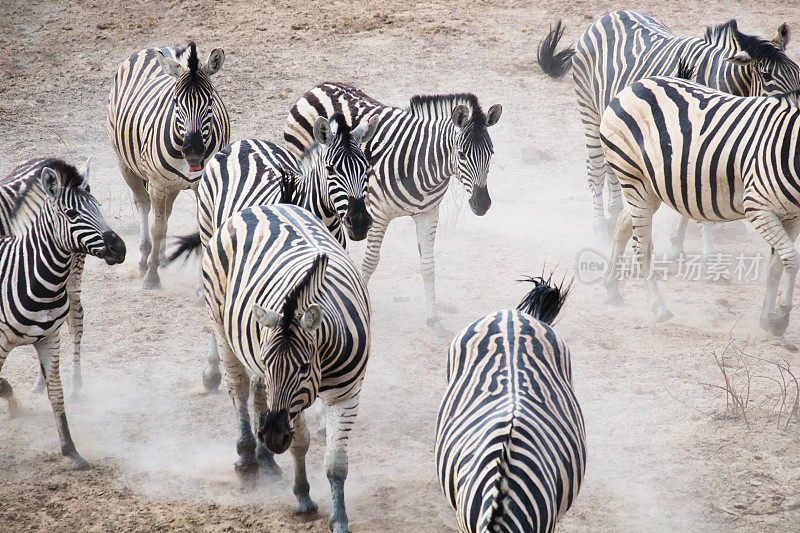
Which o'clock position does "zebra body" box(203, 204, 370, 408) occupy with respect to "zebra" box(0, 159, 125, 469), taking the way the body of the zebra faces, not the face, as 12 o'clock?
The zebra body is roughly at 12 o'clock from the zebra.

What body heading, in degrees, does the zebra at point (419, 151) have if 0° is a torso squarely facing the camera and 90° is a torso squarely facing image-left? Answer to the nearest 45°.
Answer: approximately 315°

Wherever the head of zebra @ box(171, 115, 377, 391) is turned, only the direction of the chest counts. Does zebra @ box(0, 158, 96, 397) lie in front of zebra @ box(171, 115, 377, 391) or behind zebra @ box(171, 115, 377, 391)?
behind

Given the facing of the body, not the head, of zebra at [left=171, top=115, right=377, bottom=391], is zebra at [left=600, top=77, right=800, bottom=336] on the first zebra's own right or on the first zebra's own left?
on the first zebra's own left

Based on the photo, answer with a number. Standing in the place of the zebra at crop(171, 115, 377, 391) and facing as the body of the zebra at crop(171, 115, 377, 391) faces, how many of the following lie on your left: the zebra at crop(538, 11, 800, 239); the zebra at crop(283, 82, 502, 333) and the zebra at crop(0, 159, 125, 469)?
2

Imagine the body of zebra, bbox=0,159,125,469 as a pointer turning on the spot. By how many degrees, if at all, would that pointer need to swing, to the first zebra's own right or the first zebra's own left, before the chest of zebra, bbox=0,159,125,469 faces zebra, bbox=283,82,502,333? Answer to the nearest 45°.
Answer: approximately 45° to the first zebra's own left

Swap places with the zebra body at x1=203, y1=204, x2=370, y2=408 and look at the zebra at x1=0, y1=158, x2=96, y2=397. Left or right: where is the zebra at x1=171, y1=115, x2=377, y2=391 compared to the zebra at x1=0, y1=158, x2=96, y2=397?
right

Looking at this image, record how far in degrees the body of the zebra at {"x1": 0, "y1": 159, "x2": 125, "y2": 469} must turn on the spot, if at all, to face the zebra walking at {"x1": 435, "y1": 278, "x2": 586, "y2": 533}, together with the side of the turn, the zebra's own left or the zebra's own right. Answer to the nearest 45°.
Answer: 0° — it already faces it

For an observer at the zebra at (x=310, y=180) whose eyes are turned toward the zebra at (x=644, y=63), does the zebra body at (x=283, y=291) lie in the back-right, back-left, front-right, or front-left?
back-right

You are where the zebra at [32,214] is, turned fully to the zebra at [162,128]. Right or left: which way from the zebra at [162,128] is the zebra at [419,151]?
right
